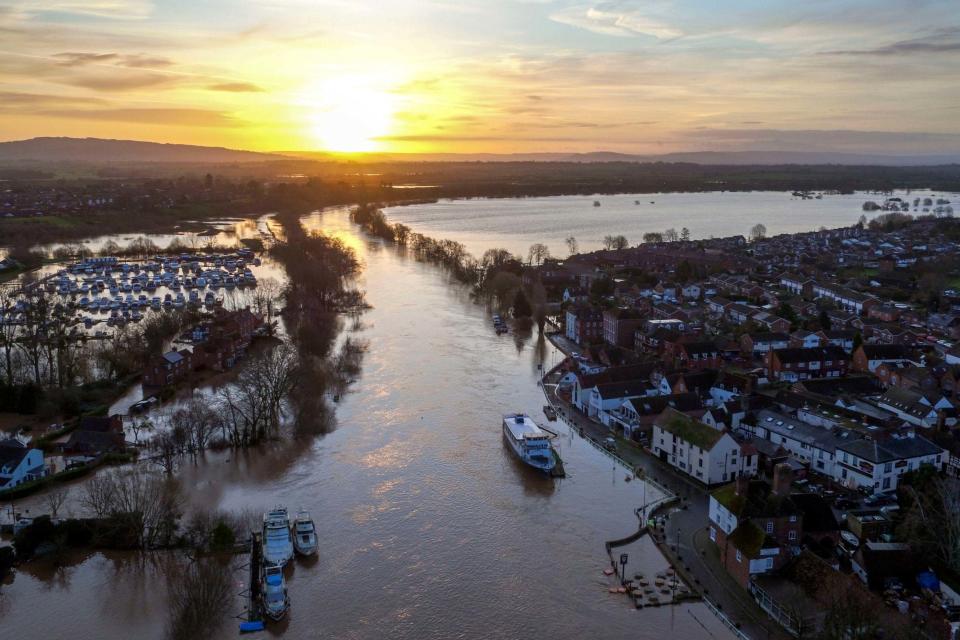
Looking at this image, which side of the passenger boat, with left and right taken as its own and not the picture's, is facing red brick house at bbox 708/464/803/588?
front

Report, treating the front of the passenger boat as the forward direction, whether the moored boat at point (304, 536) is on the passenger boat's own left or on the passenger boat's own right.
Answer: on the passenger boat's own right

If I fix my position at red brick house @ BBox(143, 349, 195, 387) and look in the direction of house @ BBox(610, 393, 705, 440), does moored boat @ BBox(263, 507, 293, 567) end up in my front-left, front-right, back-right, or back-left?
front-right

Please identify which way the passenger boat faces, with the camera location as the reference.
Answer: facing the viewer and to the right of the viewer

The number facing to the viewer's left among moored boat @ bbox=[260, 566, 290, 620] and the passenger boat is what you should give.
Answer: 0

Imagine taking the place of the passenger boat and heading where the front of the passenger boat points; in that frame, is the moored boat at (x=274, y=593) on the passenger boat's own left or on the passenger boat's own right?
on the passenger boat's own right

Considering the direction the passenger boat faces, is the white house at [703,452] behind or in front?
in front

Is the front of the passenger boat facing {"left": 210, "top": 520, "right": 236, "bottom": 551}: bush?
no

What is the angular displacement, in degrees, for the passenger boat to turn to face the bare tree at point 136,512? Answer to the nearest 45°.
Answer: approximately 90° to its right

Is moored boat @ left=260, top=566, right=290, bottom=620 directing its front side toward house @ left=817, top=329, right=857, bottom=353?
no

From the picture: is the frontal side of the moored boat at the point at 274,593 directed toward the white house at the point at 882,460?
no
